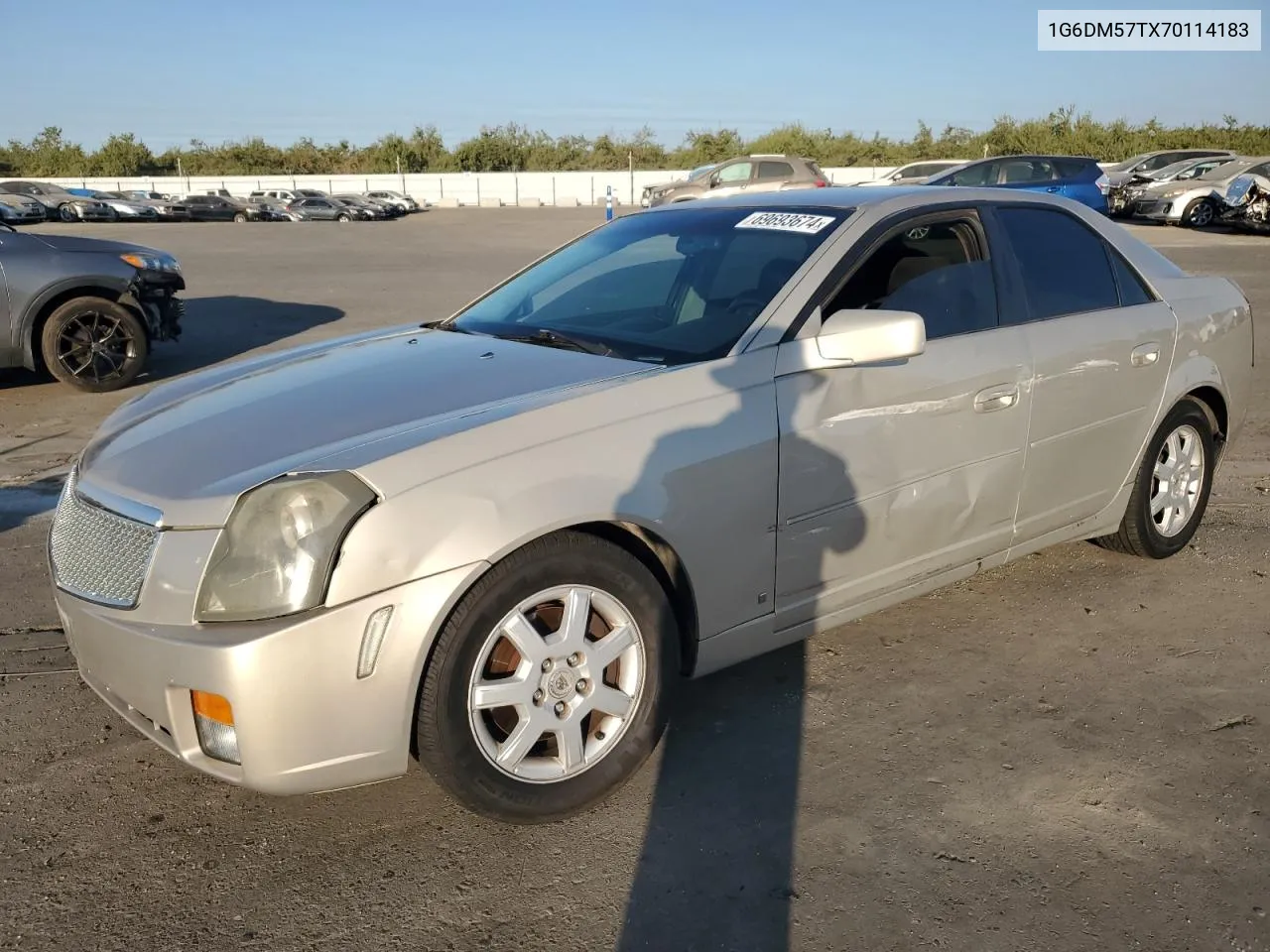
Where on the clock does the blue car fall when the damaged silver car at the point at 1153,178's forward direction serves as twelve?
The blue car is roughly at 11 o'clock from the damaged silver car.

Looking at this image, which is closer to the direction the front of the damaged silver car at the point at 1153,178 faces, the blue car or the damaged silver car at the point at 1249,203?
the blue car

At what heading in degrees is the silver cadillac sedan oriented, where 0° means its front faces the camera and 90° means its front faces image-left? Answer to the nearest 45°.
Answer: approximately 45°

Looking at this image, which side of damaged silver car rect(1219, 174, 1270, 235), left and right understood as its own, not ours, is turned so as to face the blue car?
front

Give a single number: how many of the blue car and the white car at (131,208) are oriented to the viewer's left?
1

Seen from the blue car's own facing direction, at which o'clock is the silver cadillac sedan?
The silver cadillac sedan is roughly at 9 o'clock from the blue car.

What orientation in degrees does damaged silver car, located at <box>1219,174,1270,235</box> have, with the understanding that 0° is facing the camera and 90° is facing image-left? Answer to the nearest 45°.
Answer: approximately 45°

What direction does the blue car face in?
to the viewer's left

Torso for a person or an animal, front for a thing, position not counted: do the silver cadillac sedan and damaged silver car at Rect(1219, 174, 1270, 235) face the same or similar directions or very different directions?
same or similar directions

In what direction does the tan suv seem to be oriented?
to the viewer's left

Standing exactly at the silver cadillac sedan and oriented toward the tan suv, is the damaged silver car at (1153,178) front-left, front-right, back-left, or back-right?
front-right

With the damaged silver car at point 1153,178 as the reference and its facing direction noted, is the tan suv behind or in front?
in front

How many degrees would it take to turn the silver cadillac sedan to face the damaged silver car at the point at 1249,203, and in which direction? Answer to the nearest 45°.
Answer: approximately 180°
